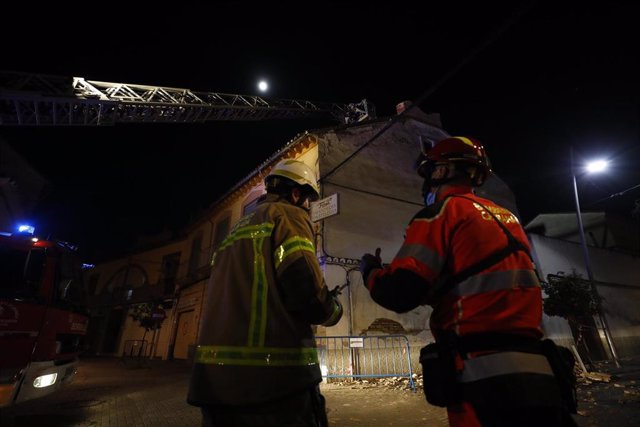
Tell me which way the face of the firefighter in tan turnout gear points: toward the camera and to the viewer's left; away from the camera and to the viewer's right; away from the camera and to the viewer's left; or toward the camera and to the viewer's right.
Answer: away from the camera and to the viewer's right

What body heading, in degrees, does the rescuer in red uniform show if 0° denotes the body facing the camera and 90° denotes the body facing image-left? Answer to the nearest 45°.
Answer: approximately 135°

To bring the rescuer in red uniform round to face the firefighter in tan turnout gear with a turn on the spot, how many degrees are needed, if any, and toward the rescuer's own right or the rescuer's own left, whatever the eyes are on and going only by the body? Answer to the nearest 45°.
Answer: approximately 45° to the rescuer's own left

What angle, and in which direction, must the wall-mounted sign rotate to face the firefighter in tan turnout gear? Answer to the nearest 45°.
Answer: approximately 45° to its left

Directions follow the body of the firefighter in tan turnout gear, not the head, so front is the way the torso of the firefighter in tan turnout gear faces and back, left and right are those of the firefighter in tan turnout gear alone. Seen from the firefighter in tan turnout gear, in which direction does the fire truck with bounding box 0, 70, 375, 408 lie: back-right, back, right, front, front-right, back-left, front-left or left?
left

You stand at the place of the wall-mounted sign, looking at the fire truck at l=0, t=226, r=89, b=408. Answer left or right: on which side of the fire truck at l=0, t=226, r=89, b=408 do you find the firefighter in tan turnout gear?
left

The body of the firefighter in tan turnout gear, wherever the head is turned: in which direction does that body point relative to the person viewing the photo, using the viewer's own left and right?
facing away from the viewer and to the right of the viewer

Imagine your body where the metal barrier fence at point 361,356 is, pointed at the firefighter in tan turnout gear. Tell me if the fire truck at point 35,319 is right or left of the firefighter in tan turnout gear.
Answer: right

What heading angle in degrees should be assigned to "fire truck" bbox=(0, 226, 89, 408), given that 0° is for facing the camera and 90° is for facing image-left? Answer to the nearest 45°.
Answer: approximately 315°

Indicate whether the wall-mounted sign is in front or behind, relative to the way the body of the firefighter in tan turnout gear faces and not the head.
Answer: in front
